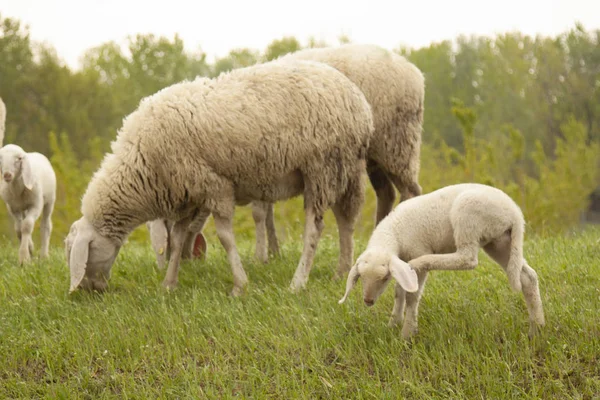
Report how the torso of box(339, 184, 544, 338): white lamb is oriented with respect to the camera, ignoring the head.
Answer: to the viewer's left

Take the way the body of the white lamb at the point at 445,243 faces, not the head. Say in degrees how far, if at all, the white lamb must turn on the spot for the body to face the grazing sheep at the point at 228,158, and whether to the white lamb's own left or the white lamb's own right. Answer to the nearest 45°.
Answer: approximately 45° to the white lamb's own right

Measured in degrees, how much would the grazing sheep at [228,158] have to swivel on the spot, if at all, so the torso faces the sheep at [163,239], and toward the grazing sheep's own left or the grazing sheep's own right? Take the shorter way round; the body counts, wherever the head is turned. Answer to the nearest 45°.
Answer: approximately 45° to the grazing sheep's own right

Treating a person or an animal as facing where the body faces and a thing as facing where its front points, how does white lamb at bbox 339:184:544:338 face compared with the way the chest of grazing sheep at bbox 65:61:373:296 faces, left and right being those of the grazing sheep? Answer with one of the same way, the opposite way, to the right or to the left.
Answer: the same way

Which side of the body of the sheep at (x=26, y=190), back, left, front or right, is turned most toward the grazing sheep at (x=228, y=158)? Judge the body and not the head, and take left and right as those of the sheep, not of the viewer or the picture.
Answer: left

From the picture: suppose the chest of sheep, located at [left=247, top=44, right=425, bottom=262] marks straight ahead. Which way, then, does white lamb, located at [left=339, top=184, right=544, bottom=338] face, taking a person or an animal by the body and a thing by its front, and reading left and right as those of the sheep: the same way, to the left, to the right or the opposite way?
the same way

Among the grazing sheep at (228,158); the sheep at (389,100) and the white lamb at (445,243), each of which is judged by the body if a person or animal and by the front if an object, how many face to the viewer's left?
3

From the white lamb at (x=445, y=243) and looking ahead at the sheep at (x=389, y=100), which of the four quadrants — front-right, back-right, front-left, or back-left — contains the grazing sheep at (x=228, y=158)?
front-left

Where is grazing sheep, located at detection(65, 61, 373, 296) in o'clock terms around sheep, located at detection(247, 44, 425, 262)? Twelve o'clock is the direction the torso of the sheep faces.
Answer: The grazing sheep is roughly at 11 o'clock from the sheep.

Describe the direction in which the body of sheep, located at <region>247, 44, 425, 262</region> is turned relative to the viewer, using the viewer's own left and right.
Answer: facing to the left of the viewer

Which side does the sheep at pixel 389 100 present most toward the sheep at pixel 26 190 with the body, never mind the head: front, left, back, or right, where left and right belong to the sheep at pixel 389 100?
front

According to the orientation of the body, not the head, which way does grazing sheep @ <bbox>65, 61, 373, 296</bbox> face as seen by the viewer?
to the viewer's left

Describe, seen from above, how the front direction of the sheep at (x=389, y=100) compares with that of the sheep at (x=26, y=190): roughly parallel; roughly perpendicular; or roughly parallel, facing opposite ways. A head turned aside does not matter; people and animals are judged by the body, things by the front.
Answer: roughly perpendicular

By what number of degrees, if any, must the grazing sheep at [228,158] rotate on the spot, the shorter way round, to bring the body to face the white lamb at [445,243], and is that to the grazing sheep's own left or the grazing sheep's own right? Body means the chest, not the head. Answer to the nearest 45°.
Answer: approximately 135° to the grazing sheep's own left

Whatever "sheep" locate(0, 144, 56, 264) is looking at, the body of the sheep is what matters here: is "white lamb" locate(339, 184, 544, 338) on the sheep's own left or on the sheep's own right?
on the sheep's own left

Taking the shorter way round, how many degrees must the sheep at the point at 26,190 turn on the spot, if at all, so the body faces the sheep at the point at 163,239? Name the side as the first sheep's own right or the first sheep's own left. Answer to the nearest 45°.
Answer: approximately 90° to the first sheep's own left
